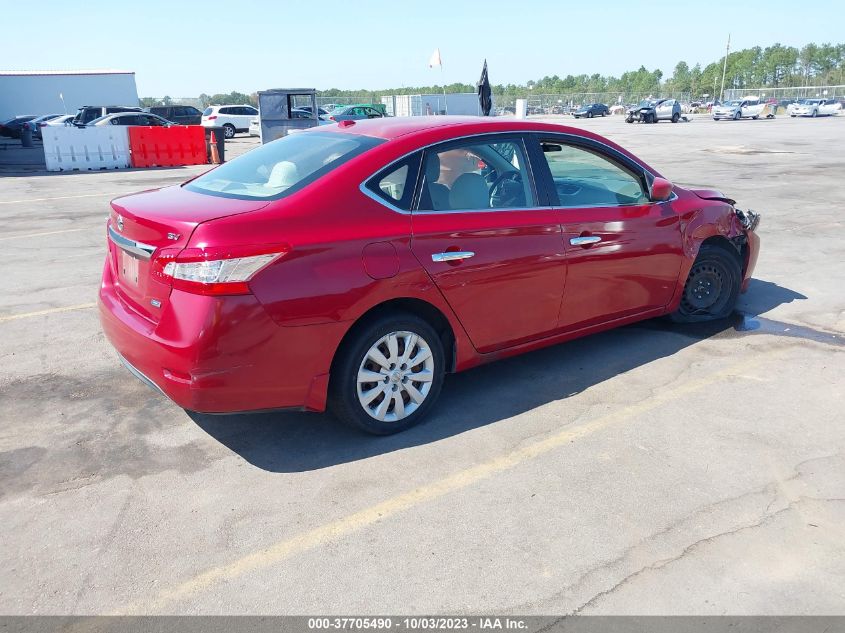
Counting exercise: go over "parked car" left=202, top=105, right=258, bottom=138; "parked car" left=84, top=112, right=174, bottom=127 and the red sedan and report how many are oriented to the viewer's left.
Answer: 1

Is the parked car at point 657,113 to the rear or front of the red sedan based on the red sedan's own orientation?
to the front

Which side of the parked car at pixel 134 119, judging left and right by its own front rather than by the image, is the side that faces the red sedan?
right

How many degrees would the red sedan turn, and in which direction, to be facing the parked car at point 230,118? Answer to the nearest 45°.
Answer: approximately 45° to its left

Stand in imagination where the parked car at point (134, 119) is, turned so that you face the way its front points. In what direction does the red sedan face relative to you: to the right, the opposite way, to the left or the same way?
the opposite way

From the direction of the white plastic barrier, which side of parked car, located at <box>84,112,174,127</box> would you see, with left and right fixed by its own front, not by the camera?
left

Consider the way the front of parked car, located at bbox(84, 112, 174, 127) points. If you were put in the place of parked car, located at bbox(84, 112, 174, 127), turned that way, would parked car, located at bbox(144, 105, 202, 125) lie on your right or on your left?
on your right

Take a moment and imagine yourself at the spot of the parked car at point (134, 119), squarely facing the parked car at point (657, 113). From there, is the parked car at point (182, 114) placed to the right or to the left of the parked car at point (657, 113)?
left

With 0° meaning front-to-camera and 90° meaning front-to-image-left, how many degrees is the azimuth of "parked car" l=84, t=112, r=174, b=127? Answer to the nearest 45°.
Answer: approximately 90°

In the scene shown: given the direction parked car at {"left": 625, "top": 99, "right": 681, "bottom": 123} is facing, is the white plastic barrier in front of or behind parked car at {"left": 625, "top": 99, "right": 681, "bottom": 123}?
in front
